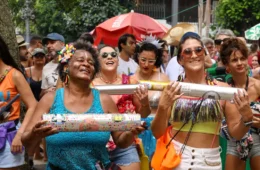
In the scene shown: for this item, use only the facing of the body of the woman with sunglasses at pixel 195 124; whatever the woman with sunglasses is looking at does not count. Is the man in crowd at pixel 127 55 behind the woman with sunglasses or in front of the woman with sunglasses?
behind

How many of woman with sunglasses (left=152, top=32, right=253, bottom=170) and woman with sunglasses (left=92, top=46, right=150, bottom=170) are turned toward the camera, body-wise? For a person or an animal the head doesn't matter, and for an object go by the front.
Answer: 2

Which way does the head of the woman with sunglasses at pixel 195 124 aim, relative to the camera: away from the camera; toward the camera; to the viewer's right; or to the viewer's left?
toward the camera

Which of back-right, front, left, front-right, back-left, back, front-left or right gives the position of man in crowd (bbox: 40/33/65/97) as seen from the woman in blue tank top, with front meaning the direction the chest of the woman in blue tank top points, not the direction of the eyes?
back

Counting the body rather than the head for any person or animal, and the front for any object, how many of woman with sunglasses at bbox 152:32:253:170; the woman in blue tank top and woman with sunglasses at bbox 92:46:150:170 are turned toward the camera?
3

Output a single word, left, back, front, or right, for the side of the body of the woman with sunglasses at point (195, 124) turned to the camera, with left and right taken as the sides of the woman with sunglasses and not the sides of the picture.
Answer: front

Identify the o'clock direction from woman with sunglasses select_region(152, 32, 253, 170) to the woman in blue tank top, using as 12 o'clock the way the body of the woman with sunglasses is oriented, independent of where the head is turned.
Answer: The woman in blue tank top is roughly at 2 o'clock from the woman with sunglasses.

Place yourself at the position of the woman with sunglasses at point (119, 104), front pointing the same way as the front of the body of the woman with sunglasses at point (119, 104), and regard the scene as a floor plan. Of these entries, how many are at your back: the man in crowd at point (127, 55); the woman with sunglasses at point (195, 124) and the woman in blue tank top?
1

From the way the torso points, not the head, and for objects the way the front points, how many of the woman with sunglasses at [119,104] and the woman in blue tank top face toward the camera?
2

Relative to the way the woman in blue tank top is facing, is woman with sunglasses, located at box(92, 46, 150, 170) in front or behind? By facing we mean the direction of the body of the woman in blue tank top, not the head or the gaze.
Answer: behind

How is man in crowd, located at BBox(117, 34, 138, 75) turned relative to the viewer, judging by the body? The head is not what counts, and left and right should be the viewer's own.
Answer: facing the viewer and to the right of the viewer

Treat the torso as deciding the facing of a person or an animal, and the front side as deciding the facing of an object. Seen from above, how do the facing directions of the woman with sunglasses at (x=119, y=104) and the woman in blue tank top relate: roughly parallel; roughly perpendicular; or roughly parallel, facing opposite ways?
roughly parallel

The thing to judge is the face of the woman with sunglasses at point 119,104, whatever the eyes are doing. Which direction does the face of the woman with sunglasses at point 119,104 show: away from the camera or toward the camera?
toward the camera
